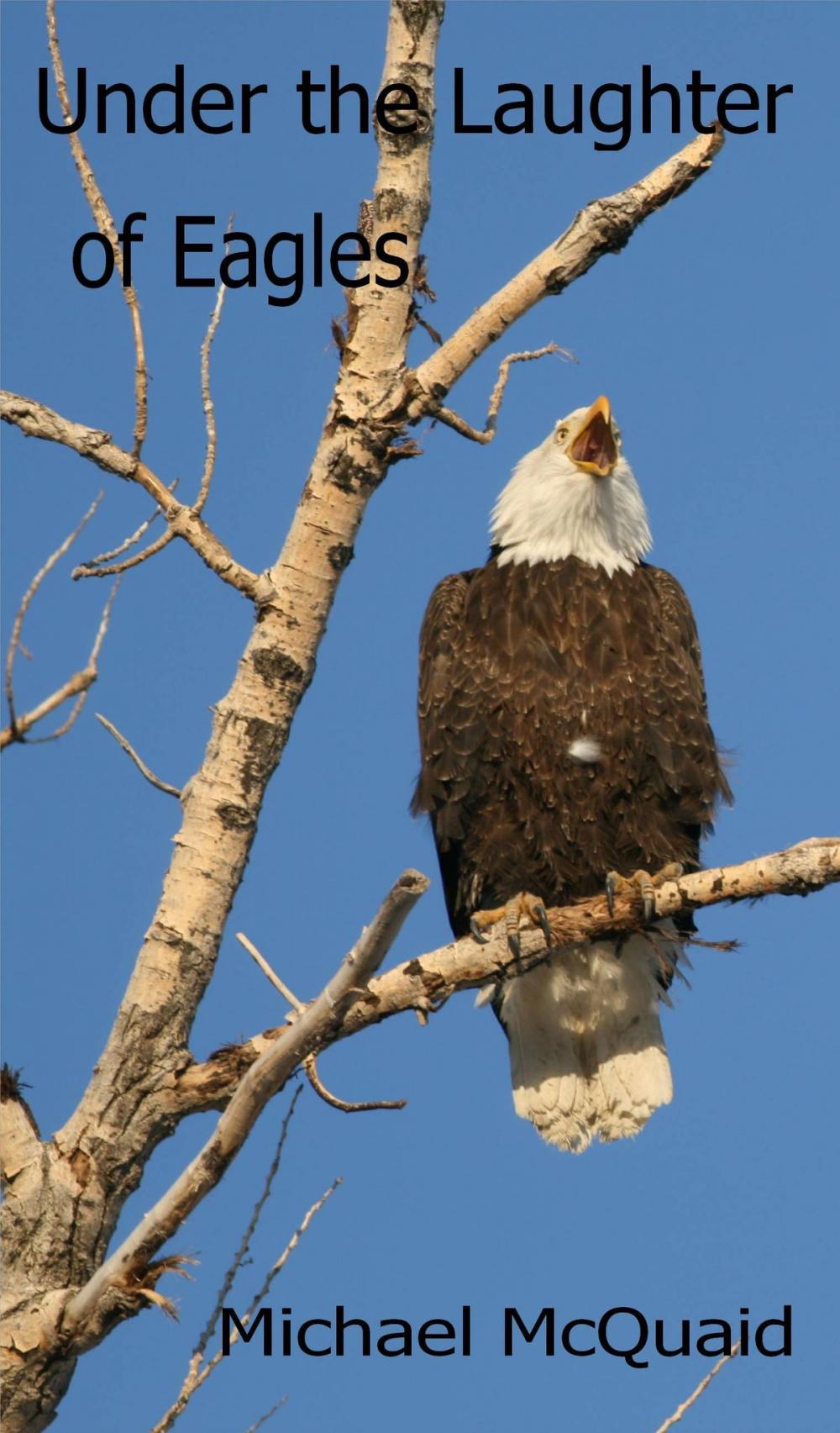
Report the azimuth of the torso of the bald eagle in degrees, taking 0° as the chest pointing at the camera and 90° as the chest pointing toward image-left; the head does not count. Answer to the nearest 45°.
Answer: approximately 0°
